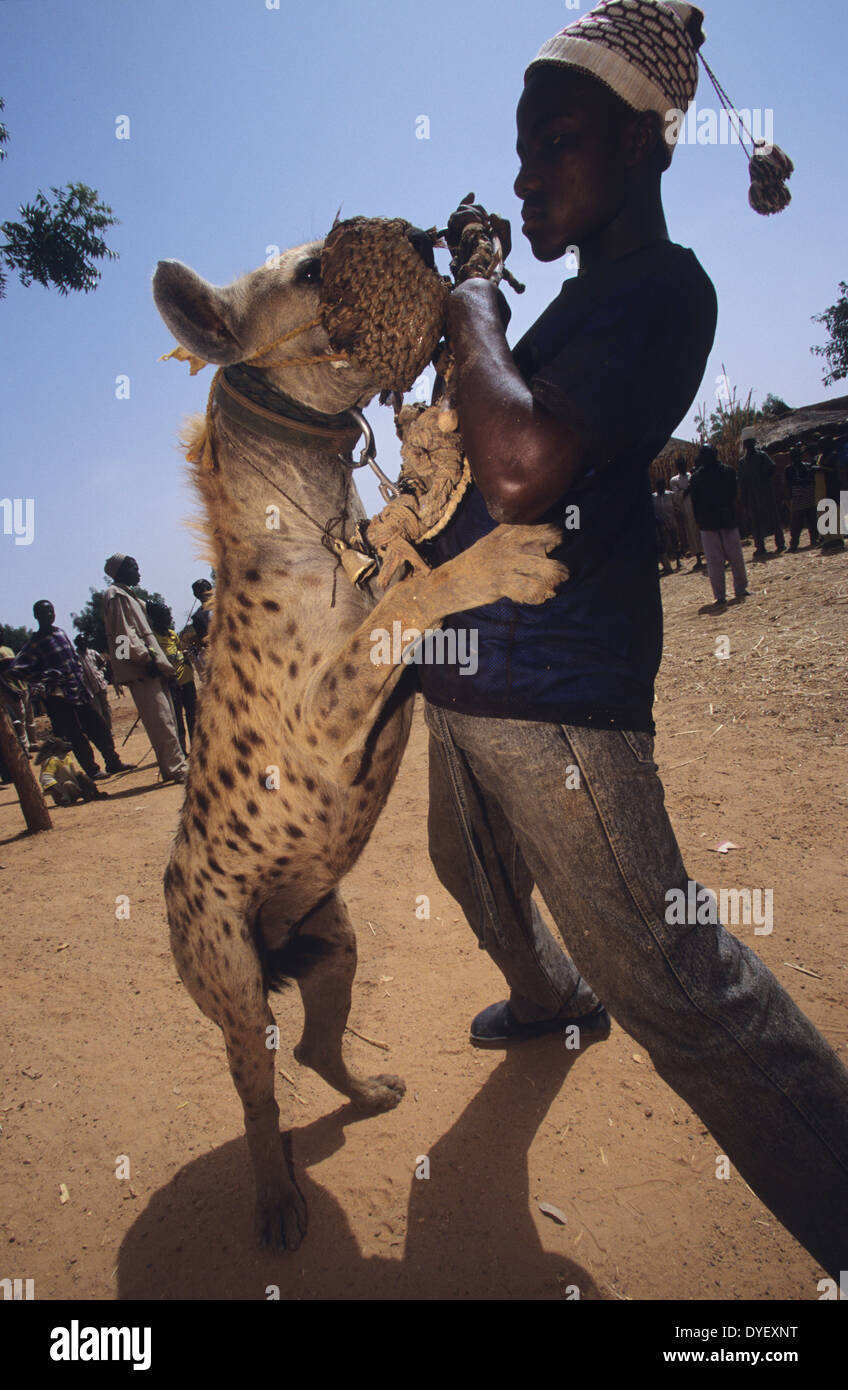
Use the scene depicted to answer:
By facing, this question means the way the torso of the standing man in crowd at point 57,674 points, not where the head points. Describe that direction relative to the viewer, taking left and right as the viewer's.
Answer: facing the viewer and to the right of the viewer

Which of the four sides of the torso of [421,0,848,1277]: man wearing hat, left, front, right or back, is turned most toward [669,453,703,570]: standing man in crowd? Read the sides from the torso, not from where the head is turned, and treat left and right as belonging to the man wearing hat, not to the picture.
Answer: right

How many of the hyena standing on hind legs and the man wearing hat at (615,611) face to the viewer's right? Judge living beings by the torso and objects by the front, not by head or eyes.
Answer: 1

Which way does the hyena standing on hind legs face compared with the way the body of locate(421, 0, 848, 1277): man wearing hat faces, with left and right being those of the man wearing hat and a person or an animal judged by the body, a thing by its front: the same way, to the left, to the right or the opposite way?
the opposite way

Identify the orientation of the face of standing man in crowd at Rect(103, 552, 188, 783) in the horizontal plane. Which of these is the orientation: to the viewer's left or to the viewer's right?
to the viewer's right

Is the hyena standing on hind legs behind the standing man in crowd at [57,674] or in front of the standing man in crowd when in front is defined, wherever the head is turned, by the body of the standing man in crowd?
in front

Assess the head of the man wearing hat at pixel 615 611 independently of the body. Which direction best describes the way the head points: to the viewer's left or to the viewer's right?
to the viewer's left

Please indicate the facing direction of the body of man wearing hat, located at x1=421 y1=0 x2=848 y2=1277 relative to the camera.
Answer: to the viewer's left

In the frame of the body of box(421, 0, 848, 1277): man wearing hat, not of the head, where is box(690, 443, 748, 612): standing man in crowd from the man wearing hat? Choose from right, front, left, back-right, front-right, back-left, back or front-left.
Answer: right

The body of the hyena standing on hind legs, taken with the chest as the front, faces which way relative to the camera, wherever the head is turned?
to the viewer's right
